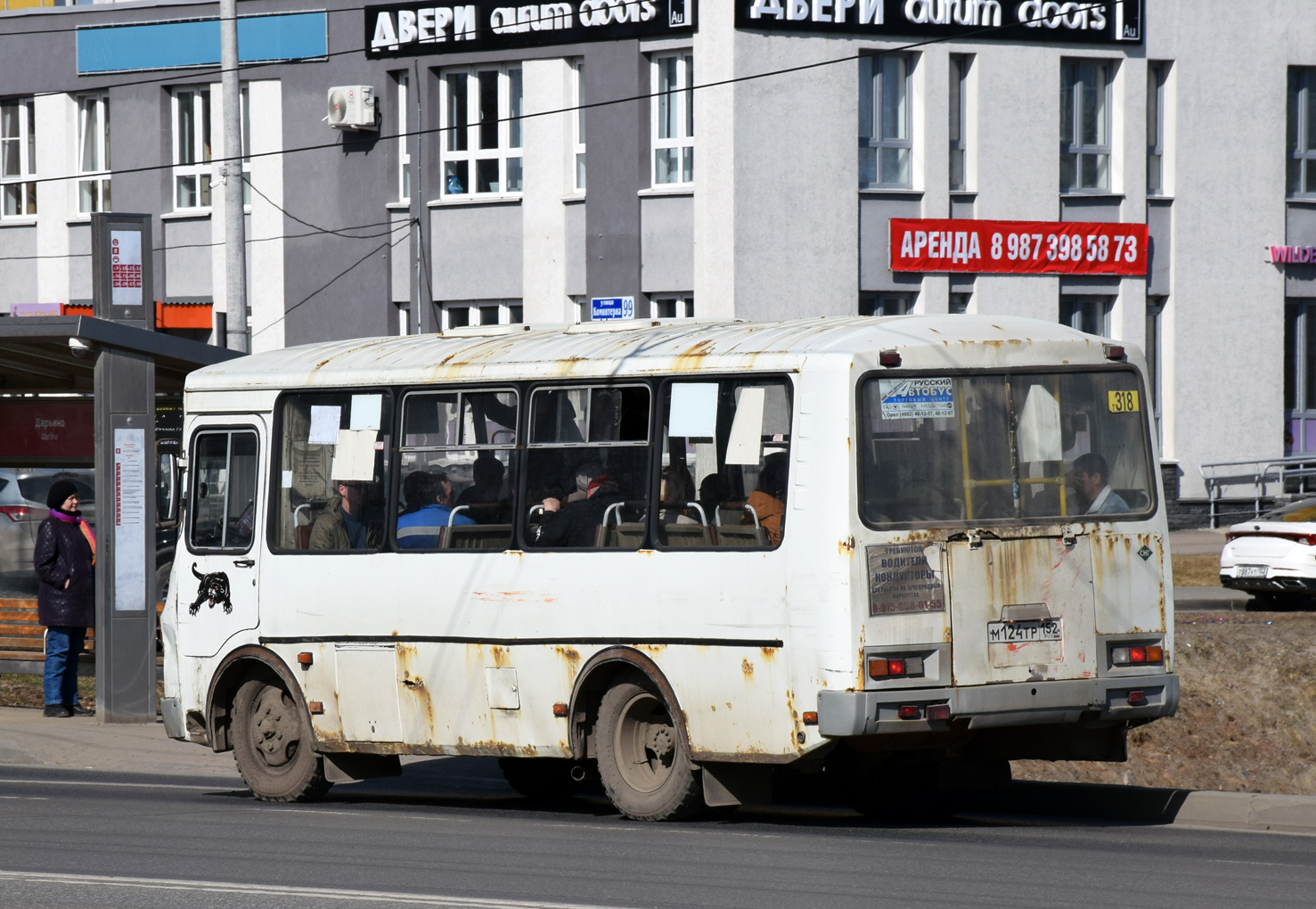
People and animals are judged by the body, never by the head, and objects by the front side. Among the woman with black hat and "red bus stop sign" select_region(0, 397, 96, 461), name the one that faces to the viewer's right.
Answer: the woman with black hat

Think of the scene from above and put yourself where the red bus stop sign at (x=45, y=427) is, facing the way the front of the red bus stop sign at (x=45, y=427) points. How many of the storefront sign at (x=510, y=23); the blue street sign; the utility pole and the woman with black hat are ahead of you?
1

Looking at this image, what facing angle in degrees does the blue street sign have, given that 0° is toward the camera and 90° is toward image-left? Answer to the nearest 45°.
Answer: approximately 0°

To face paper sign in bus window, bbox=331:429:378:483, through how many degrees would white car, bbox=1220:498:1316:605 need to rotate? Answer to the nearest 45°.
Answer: approximately 180°

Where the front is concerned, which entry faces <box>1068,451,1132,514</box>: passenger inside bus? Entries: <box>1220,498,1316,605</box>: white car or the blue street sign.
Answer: the blue street sign

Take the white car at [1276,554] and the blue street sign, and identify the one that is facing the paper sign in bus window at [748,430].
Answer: the blue street sign

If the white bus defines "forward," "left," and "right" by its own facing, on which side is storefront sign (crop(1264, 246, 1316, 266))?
on its right

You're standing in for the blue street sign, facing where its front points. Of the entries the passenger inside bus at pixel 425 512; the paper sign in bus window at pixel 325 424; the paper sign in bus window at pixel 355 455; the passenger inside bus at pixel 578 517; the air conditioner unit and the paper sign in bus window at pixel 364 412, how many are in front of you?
5

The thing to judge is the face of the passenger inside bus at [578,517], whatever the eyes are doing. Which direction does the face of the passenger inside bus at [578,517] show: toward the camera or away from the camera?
away from the camera

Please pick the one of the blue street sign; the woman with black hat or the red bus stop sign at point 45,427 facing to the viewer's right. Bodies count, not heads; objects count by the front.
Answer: the woman with black hat
